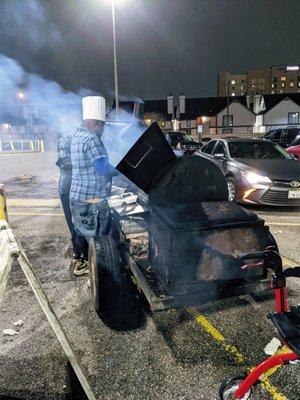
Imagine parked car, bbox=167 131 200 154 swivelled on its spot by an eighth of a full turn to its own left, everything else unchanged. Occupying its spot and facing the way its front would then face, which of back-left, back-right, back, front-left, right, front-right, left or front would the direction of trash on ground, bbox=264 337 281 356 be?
right

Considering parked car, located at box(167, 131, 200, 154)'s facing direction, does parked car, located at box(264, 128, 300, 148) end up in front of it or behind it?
in front

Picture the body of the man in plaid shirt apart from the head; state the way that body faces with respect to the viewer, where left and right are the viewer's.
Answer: facing away from the viewer and to the right of the viewer

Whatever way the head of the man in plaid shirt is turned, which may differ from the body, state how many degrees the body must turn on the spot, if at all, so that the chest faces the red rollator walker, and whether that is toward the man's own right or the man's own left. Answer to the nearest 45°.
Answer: approximately 90° to the man's own right

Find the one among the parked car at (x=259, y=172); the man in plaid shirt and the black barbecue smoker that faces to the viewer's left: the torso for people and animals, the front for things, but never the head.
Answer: the black barbecue smoker

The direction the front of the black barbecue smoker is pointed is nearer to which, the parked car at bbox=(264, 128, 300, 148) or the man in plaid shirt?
the man in plaid shirt

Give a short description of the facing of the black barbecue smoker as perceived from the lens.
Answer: facing to the left of the viewer

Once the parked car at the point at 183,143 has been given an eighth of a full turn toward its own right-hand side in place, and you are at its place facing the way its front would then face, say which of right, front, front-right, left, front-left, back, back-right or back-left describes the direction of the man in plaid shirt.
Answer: front

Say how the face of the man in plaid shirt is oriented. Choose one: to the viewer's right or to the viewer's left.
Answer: to the viewer's right

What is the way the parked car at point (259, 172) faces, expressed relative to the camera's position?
facing the viewer and to the right of the viewer

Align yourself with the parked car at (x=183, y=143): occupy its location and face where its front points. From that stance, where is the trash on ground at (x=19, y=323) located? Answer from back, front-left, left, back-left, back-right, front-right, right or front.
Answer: front-right
